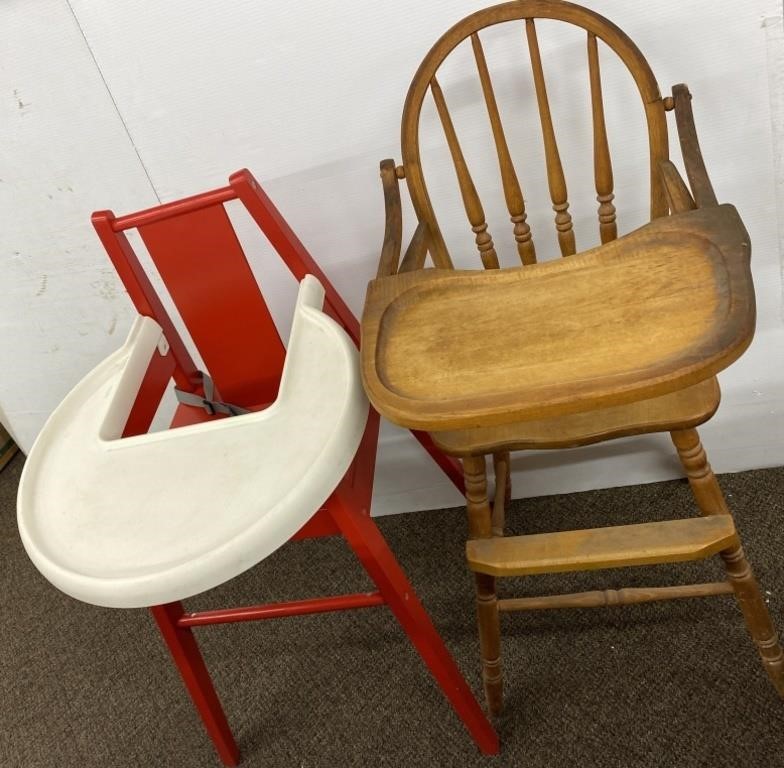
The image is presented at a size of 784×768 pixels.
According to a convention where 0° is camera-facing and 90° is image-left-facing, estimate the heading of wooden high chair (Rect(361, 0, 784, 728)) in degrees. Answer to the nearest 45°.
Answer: approximately 0°
